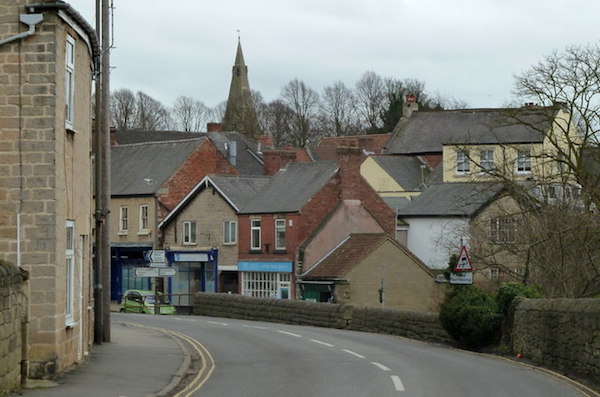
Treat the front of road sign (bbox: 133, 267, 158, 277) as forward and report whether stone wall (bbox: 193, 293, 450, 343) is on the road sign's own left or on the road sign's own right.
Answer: on the road sign's own left

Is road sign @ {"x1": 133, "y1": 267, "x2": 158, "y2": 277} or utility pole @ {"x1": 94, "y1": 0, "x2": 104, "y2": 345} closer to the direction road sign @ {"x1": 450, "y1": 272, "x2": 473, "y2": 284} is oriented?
the utility pole

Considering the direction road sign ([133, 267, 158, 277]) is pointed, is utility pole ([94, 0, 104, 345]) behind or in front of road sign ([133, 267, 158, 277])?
in front

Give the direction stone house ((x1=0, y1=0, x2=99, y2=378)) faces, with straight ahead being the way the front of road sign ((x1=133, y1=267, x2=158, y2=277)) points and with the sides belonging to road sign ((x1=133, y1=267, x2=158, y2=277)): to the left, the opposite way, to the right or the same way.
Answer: to the left

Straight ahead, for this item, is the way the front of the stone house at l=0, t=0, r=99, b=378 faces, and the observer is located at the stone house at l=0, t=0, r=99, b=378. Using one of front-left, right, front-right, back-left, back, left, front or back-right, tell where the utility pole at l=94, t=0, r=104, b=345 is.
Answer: left

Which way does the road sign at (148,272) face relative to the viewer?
toward the camera

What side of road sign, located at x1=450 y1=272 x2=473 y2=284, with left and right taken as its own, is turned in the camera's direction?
front

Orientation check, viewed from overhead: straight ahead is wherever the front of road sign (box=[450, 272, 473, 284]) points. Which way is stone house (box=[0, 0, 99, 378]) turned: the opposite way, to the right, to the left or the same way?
to the left

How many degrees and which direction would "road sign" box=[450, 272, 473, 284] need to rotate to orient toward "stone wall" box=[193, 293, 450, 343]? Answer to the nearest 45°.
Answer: approximately 135° to its right

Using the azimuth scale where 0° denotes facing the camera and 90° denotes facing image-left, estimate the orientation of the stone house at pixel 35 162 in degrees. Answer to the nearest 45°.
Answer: approximately 270°

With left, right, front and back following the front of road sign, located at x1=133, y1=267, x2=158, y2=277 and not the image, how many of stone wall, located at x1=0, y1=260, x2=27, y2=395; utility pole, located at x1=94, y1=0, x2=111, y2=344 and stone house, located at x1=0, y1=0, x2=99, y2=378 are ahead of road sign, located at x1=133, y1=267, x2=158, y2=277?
3
